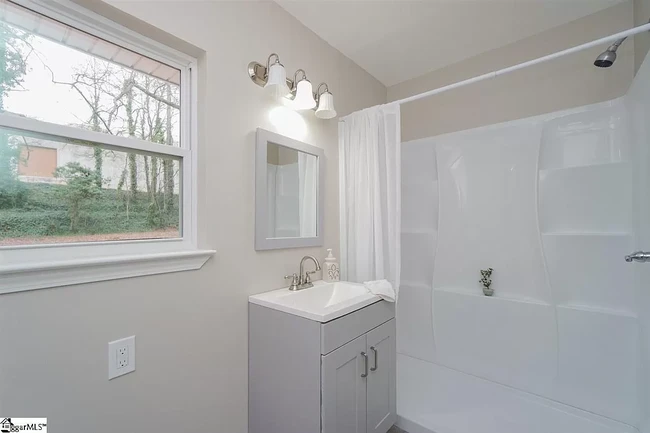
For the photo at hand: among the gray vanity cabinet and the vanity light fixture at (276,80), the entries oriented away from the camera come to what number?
0

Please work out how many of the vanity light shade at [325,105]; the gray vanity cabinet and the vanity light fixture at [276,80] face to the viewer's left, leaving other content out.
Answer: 0

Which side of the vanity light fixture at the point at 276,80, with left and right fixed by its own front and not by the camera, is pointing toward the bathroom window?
right

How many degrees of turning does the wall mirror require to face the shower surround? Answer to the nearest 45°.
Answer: approximately 45° to its left

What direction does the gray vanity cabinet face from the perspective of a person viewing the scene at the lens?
facing the viewer and to the right of the viewer

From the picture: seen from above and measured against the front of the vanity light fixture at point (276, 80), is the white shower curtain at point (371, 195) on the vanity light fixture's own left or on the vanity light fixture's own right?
on the vanity light fixture's own left
